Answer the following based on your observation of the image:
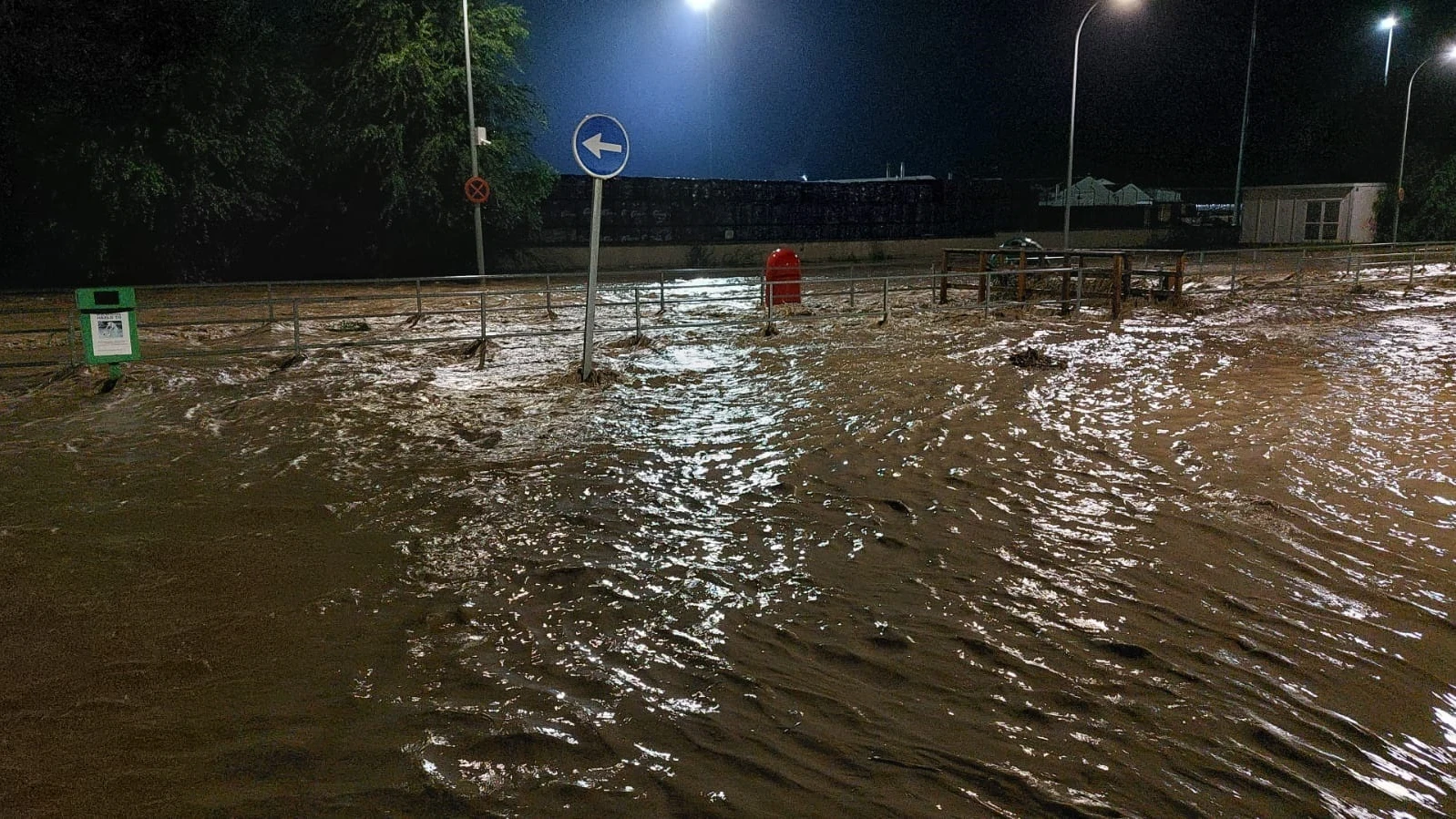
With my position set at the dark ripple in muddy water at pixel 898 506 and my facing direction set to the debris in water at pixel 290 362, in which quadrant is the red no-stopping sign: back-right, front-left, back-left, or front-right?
front-right

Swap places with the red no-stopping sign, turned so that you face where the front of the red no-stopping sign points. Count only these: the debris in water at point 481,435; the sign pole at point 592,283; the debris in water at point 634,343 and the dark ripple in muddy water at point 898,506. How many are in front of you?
4

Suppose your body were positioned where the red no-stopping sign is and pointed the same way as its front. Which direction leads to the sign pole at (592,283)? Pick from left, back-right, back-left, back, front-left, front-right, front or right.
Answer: front

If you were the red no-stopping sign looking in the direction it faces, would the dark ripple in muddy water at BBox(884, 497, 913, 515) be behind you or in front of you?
in front

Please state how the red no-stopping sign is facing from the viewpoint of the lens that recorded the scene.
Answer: facing the viewer

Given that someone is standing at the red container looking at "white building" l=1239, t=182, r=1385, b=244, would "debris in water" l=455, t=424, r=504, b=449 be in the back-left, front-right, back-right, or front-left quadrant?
back-right

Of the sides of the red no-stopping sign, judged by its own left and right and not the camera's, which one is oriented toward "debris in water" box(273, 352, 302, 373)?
front

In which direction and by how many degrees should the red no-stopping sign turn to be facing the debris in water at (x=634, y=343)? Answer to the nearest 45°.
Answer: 0° — it already faces it

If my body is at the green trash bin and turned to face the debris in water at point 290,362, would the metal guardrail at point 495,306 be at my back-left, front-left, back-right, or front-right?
front-left

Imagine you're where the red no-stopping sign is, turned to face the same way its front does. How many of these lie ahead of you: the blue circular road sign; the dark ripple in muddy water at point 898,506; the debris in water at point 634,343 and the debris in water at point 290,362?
4

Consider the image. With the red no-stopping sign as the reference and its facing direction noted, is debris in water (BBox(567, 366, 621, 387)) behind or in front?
in front

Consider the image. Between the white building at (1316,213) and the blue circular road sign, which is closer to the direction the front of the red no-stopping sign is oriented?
the blue circular road sign

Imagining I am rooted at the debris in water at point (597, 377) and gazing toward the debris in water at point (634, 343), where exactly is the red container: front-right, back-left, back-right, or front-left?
front-right

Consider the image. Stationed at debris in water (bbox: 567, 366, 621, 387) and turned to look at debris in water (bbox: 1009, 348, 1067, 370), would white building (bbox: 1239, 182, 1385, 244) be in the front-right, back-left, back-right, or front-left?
front-left
